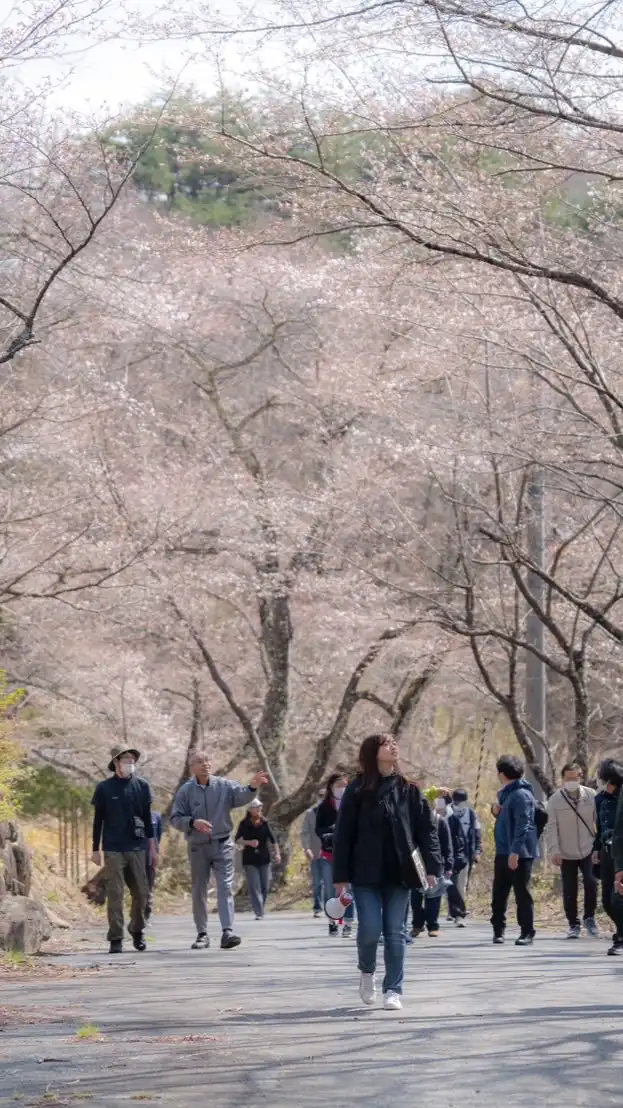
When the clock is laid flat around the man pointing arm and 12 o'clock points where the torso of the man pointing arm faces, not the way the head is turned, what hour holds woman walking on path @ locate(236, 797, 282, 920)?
The woman walking on path is roughly at 6 o'clock from the man pointing arm.

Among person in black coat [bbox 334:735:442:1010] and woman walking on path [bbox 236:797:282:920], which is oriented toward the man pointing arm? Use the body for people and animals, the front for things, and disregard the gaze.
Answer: the woman walking on path

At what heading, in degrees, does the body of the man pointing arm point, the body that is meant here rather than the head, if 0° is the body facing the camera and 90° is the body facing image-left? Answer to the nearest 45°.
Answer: approximately 0°

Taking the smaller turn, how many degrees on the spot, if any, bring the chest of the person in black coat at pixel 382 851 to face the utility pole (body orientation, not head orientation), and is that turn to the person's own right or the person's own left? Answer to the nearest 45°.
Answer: approximately 180°
